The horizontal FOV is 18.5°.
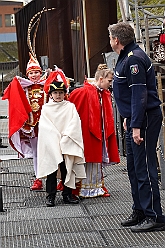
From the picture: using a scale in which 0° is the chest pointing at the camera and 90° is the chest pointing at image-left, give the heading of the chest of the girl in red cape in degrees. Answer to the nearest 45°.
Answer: approximately 315°

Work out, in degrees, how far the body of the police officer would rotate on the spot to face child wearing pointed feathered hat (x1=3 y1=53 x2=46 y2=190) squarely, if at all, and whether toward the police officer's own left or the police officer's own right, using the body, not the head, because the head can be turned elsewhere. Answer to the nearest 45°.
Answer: approximately 45° to the police officer's own right

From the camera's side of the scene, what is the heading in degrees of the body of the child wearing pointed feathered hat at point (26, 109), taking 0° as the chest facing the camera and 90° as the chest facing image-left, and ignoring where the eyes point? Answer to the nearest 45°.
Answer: approximately 0°

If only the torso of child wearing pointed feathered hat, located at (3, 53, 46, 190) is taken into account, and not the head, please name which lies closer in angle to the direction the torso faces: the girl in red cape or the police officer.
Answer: the police officer

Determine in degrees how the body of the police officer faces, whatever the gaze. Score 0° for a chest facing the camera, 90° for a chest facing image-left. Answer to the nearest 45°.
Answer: approximately 90°

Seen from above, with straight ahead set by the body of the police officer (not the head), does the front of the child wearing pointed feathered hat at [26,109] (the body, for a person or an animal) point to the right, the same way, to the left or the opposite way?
to the left

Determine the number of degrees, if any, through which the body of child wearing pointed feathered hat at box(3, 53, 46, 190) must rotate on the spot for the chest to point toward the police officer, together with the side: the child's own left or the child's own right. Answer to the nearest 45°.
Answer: approximately 45° to the child's own left

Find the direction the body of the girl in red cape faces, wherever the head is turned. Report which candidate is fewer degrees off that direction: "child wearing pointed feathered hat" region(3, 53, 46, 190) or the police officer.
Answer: the police officer
